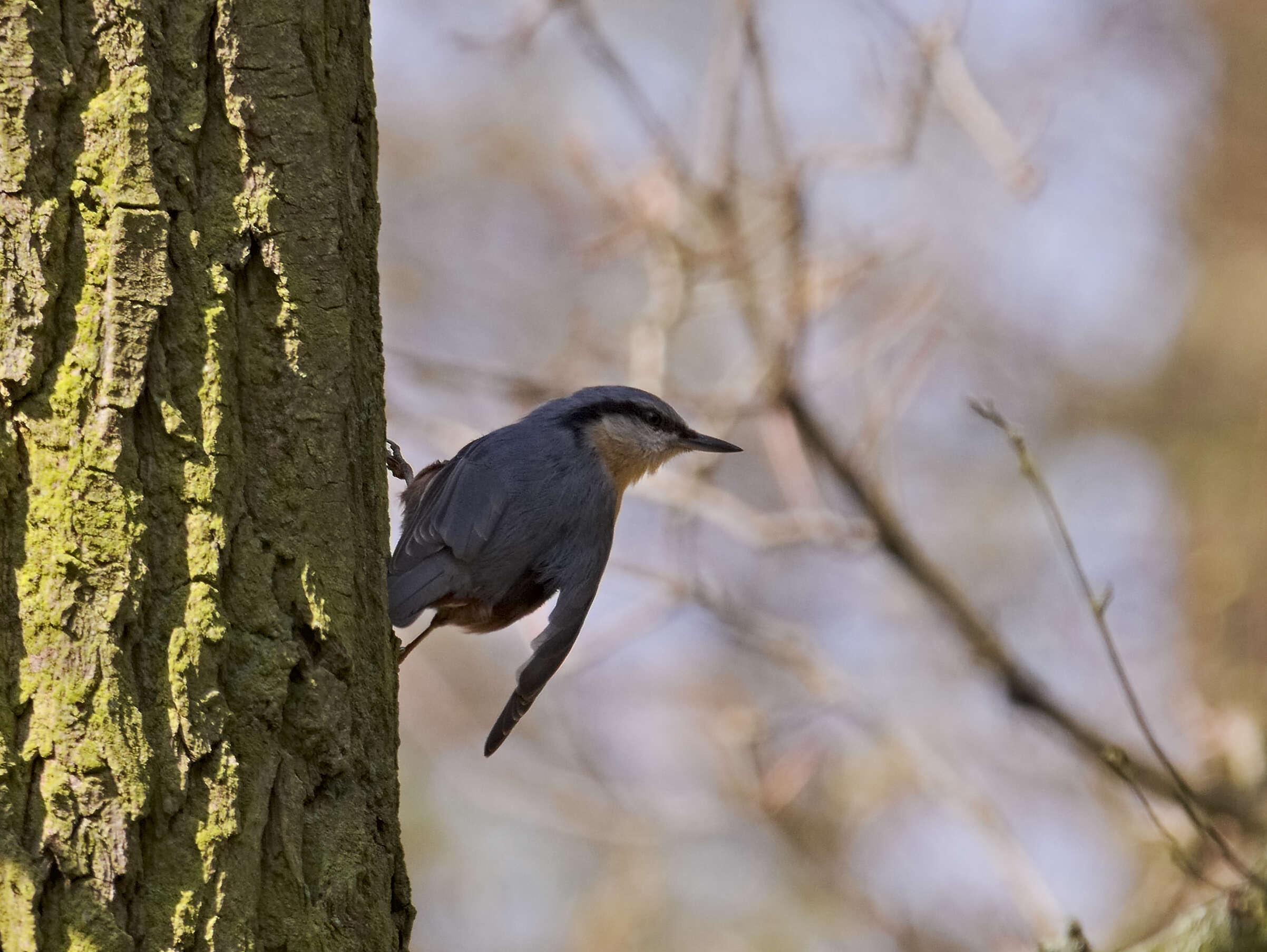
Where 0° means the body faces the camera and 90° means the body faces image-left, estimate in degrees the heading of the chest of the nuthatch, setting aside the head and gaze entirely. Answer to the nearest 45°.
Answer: approximately 270°

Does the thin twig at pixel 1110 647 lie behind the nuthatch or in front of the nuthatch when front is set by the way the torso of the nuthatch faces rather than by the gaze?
in front

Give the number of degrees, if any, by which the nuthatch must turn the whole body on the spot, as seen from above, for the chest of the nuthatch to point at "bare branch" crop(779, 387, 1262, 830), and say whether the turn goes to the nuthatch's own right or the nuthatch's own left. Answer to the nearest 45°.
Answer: approximately 45° to the nuthatch's own left
